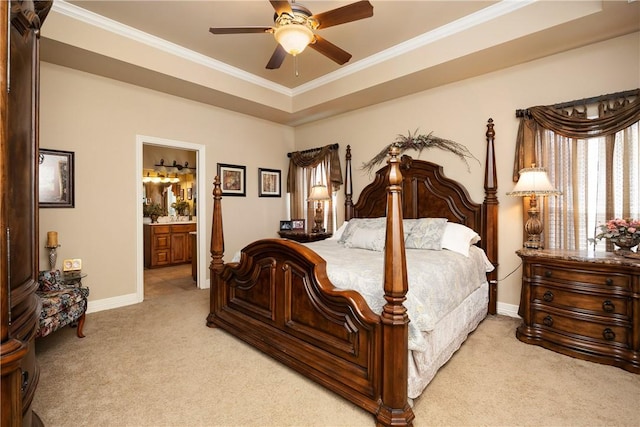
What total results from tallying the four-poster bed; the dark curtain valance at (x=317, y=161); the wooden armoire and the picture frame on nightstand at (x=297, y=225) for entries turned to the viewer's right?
1

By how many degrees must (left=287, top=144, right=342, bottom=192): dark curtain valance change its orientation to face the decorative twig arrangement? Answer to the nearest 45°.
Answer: approximately 90° to its left

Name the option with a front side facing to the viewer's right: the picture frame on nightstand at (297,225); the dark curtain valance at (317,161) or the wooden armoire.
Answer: the wooden armoire

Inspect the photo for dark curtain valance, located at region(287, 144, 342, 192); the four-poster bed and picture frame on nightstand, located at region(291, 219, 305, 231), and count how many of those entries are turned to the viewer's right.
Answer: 0

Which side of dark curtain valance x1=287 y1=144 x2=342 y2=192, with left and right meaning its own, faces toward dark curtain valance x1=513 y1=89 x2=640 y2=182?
left

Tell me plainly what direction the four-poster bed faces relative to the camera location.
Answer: facing the viewer and to the left of the viewer

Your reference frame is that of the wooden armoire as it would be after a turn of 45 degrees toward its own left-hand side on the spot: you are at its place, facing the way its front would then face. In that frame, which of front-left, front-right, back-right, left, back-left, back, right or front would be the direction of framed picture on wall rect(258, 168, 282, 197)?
front

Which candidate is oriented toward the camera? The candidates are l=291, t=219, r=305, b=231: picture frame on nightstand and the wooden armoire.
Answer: the picture frame on nightstand

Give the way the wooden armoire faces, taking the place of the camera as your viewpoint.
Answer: facing to the right of the viewer

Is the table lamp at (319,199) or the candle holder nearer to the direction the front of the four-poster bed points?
the candle holder

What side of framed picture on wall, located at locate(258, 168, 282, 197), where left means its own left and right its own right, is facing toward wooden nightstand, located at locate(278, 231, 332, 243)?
front

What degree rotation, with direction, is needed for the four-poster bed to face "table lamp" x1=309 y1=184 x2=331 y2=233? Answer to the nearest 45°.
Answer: approximately 135° to its right

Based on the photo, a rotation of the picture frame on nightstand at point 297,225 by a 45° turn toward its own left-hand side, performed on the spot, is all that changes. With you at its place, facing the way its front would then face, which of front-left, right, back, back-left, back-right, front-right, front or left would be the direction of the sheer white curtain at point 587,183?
front

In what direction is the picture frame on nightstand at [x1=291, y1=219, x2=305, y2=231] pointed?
toward the camera

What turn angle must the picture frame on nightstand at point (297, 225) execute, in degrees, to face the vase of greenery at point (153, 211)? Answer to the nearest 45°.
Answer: approximately 135° to its right

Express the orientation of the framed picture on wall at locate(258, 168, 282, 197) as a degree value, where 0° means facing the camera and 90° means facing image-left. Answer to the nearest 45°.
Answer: approximately 315°
